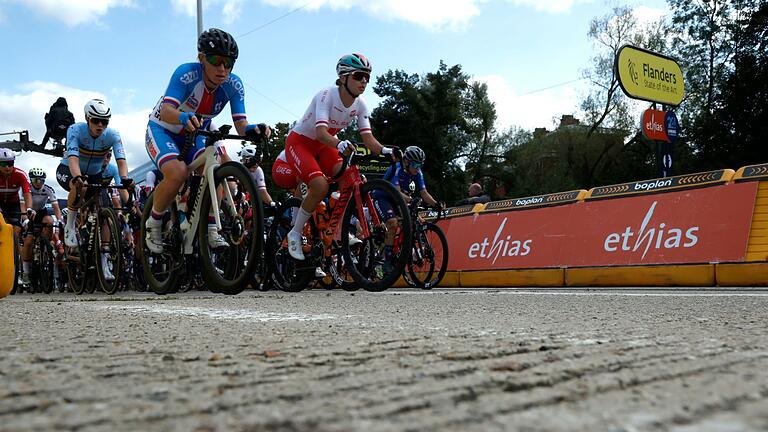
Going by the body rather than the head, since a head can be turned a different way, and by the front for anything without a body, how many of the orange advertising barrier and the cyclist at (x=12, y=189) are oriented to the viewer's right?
0

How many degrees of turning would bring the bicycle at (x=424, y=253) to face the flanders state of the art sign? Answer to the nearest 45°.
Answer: approximately 90° to its left

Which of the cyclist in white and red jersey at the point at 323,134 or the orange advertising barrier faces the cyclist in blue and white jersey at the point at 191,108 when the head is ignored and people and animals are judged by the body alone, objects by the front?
the orange advertising barrier

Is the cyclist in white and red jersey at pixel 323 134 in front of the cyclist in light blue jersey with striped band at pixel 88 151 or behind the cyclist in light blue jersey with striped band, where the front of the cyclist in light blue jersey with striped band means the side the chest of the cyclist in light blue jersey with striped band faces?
in front

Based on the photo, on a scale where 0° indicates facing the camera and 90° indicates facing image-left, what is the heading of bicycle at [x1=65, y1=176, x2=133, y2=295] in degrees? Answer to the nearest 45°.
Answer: approximately 315°

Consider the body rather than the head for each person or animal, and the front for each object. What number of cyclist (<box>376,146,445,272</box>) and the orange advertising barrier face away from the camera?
0

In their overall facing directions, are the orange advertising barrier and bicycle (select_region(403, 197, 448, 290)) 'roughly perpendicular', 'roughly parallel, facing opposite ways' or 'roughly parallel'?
roughly perpendicular

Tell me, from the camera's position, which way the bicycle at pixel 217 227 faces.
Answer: facing the viewer and to the right of the viewer

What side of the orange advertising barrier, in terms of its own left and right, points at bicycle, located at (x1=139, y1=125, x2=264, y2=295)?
front

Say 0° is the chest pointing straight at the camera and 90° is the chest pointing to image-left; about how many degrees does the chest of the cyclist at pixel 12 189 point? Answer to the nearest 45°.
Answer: approximately 0°

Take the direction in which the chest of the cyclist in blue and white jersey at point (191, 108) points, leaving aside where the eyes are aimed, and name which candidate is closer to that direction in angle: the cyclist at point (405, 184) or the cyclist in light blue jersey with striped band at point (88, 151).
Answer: the cyclist
